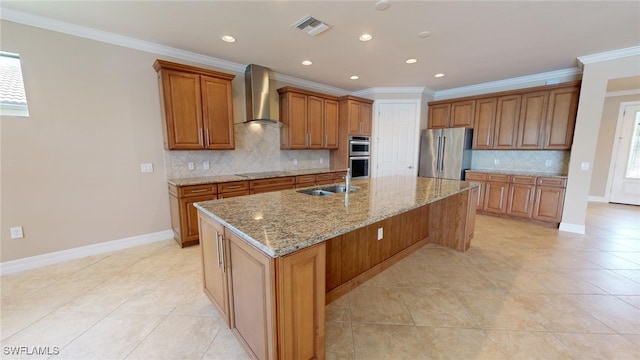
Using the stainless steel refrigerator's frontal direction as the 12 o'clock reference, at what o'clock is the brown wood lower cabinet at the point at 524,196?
The brown wood lower cabinet is roughly at 8 o'clock from the stainless steel refrigerator.

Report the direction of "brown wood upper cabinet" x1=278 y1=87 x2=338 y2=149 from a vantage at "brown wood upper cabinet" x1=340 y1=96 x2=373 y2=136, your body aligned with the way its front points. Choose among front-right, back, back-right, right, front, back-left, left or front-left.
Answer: right

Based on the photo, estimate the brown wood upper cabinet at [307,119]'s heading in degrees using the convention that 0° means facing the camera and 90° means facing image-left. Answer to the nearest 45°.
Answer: approximately 315°

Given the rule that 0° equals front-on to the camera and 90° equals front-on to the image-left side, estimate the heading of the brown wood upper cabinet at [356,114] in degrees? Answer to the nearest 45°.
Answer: approximately 315°
